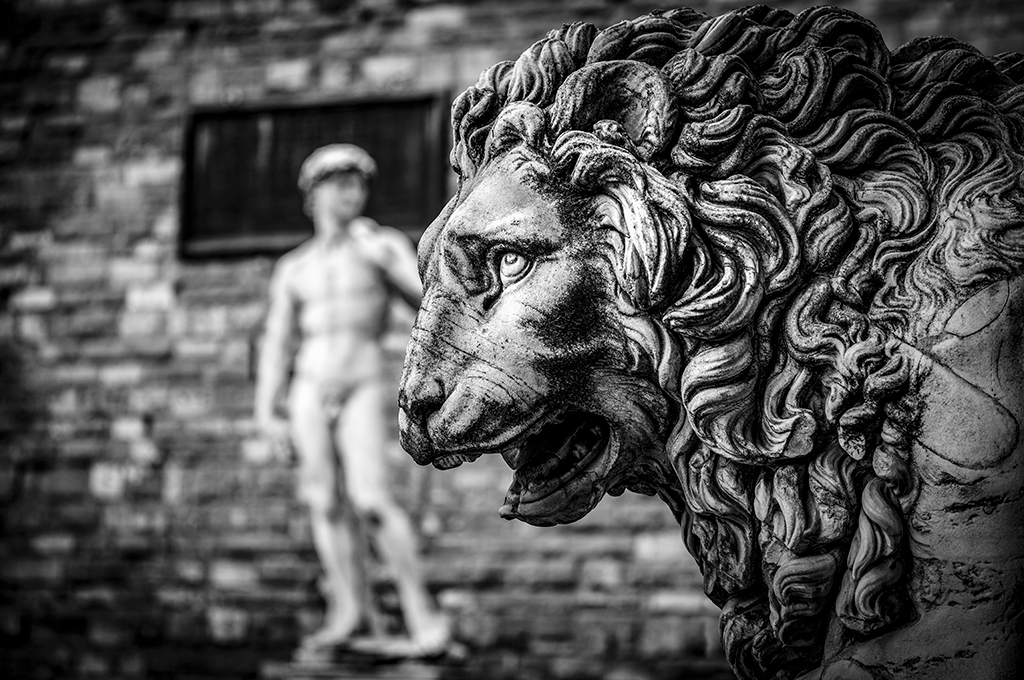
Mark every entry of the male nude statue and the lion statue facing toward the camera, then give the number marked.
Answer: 1

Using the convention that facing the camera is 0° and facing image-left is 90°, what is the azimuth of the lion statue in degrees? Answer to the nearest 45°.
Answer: approximately 90°

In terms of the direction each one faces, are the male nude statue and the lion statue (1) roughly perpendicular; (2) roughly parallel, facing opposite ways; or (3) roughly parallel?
roughly perpendicular

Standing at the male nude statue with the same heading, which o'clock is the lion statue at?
The lion statue is roughly at 12 o'clock from the male nude statue.

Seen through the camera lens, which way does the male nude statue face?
facing the viewer

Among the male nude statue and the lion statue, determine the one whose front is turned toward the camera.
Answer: the male nude statue

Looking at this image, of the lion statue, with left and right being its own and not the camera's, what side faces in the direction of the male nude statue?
right
